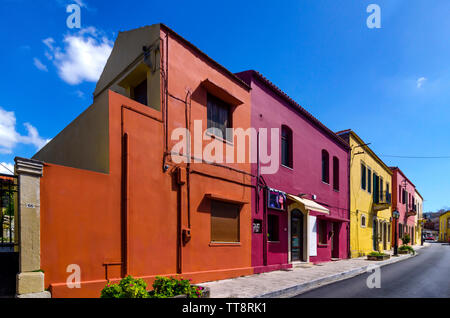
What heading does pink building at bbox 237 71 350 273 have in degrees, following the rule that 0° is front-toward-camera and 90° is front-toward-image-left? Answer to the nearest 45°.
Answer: approximately 315°

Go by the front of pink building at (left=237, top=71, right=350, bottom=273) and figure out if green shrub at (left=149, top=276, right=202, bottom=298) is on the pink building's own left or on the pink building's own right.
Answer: on the pink building's own right

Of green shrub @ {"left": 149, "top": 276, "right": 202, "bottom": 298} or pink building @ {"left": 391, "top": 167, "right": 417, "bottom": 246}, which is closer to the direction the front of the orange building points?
the green shrub
